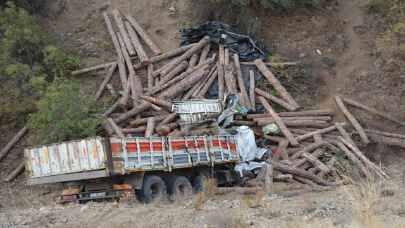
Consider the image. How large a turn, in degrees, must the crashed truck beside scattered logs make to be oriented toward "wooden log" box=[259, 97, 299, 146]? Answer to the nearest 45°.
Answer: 0° — it already faces it

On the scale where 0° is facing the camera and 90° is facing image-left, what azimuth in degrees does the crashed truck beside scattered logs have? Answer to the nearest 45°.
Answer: approximately 225°

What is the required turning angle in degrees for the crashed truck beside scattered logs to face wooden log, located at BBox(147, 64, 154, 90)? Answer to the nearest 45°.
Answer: approximately 45° to its left

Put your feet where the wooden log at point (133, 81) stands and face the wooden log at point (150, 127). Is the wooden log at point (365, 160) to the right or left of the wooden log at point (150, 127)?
left

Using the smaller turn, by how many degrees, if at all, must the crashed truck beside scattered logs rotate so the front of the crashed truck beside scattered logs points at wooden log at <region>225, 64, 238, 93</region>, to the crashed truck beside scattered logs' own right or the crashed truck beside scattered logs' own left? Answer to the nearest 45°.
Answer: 0° — it already faces it
